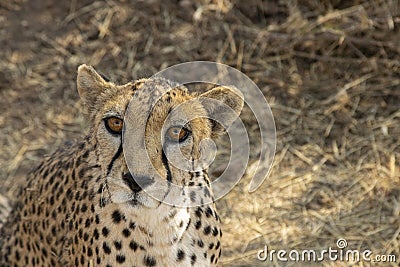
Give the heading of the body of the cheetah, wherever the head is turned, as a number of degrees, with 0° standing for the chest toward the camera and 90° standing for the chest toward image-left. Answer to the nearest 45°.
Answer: approximately 315°
